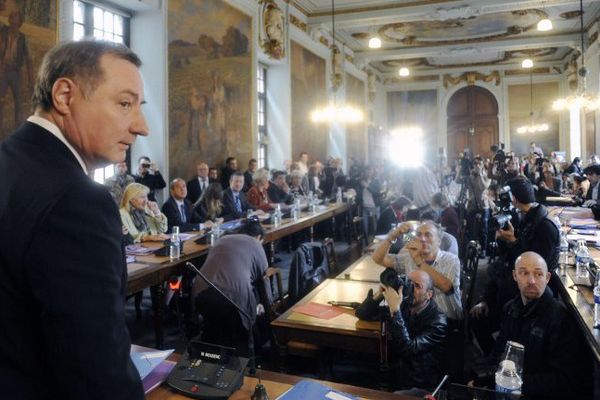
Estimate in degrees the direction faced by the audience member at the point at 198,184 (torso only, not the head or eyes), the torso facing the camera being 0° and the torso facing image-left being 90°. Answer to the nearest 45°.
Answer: approximately 315°

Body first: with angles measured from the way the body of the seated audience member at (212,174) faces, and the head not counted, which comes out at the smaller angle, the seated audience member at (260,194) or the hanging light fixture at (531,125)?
the seated audience member

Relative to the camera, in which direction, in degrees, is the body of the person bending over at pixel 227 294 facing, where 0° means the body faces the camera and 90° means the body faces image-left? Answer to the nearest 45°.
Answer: approximately 225°

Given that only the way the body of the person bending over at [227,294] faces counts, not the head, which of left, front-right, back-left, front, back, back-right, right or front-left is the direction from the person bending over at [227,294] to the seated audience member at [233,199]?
front-left

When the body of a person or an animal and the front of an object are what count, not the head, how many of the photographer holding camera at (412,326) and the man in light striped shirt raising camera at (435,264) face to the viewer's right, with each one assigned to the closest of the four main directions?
0

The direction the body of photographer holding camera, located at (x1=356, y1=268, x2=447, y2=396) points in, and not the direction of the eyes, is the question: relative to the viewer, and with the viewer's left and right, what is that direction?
facing the viewer and to the left of the viewer

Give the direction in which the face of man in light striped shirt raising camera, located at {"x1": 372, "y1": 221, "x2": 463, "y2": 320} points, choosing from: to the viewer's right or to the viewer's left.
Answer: to the viewer's left

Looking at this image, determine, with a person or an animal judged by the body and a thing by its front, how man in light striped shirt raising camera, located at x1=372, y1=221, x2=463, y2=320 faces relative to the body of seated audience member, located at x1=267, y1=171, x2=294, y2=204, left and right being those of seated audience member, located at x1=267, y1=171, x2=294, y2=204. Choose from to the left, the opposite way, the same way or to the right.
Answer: to the right

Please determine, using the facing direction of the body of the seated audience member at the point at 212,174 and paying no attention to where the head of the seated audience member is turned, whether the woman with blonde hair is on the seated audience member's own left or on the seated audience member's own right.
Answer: on the seated audience member's own right

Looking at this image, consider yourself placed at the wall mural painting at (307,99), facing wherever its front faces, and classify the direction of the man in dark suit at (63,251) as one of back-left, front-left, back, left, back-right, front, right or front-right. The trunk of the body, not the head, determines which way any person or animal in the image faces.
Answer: front-right

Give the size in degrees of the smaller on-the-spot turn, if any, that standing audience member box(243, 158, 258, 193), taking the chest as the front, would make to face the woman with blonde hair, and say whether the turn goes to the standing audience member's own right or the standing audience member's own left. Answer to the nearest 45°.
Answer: approximately 45° to the standing audience member's own right
